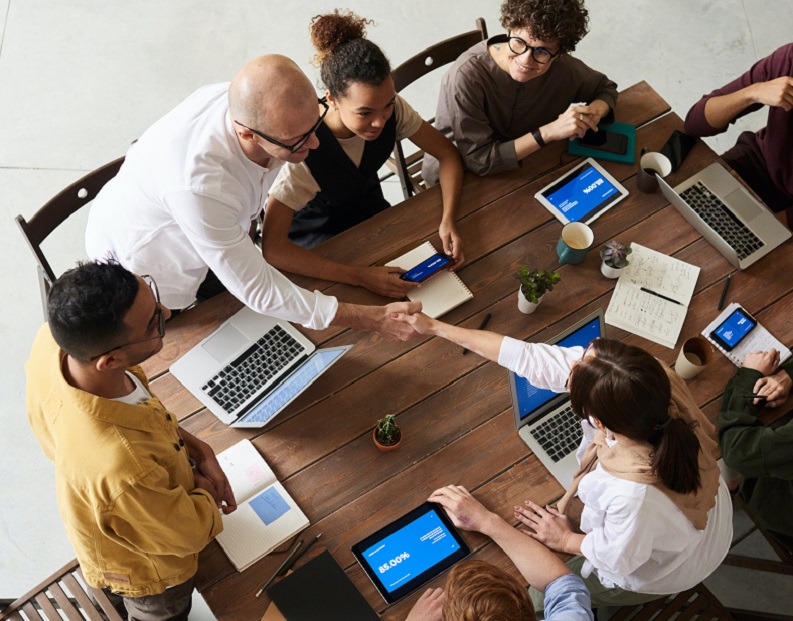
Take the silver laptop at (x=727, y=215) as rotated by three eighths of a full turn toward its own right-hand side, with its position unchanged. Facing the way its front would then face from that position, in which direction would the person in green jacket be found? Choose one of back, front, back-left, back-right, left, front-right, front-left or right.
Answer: front

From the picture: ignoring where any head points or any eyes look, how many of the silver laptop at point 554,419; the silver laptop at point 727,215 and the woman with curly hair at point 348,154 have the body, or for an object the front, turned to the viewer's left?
0

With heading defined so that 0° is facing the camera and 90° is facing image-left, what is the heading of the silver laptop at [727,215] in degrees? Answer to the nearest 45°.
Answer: approximately 225°

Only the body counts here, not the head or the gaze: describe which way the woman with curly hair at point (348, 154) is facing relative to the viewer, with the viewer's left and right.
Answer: facing the viewer and to the right of the viewer

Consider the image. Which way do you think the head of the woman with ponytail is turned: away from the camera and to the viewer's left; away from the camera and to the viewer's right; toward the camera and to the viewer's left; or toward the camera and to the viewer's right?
away from the camera and to the viewer's left

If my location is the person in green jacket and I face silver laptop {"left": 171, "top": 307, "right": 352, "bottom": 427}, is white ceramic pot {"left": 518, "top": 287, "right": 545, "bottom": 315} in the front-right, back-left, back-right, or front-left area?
front-right

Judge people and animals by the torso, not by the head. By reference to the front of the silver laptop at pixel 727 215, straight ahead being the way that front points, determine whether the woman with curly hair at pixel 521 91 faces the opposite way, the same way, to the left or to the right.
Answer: to the right

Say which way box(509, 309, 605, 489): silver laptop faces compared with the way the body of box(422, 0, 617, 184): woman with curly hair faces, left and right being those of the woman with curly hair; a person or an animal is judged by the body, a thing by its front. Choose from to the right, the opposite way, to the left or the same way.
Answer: the same way

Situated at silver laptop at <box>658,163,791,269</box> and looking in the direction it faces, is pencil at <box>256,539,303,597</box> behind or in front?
behind

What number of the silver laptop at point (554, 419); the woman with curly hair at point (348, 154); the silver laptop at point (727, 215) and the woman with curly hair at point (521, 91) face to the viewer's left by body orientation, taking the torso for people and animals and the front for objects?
0

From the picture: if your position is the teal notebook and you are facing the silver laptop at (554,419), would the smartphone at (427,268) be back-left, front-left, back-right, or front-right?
front-right

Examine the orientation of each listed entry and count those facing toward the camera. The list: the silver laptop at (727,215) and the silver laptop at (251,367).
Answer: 0

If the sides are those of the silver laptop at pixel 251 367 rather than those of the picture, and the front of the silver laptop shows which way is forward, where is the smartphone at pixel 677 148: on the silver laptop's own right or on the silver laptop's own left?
on the silver laptop's own right

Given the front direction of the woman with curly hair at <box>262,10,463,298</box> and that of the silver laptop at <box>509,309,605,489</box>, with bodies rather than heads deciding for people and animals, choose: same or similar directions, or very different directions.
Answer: same or similar directions

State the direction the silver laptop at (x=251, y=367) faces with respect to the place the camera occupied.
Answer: facing away from the viewer and to the left of the viewer
